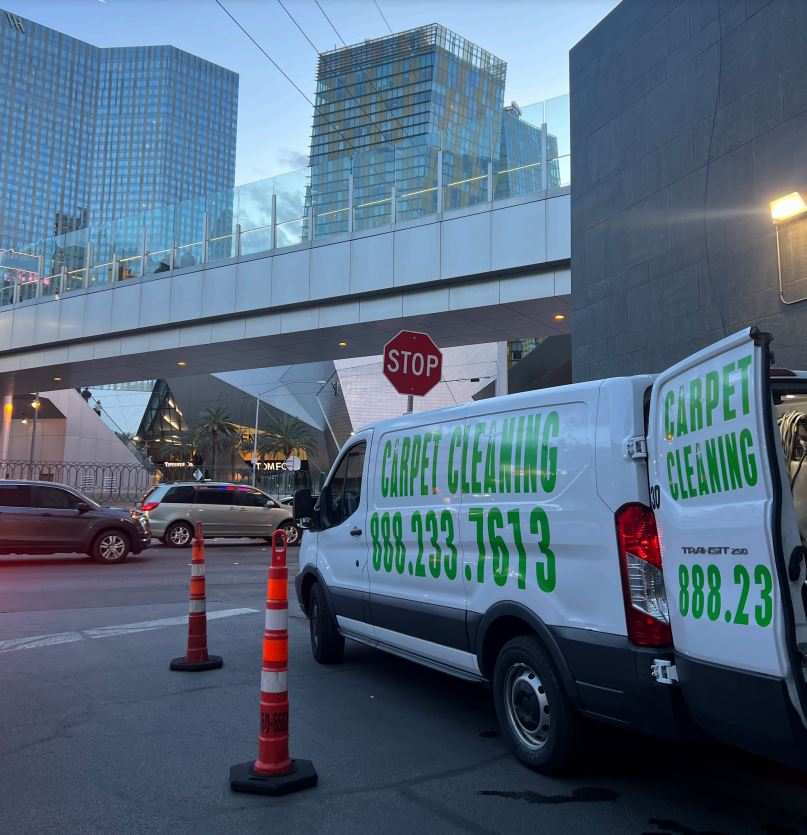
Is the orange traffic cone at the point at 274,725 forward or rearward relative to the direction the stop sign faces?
forward

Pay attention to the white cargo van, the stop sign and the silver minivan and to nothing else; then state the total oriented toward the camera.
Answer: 1

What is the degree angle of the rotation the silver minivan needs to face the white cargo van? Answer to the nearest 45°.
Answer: approximately 90° to its right

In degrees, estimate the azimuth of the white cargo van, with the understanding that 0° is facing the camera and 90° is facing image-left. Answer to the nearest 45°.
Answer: approximately 135°

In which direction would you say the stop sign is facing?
toward the camera

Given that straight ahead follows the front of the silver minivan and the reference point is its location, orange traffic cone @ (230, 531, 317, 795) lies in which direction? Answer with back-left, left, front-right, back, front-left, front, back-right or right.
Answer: right

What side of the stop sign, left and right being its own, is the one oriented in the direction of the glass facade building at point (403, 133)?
back

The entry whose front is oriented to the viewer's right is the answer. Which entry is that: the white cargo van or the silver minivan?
the silver minivan

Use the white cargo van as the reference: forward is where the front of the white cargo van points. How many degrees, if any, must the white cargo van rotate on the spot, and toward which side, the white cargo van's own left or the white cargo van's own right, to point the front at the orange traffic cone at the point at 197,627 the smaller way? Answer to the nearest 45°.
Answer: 0° — it already faces it

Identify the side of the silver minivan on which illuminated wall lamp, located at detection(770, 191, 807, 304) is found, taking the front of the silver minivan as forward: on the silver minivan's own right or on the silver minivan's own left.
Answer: on the silver minivan's own right

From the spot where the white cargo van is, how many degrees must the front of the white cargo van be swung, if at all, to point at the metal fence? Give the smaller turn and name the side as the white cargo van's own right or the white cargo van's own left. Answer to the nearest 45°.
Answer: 0° — it already faces it

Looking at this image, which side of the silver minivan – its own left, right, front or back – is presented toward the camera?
right

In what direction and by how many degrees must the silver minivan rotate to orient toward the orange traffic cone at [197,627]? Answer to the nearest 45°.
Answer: approximately 90° to its right

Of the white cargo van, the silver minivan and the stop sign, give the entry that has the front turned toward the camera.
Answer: the stop sign

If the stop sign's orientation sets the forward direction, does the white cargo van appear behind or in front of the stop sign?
in front

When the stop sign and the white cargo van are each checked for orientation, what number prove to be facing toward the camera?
1
